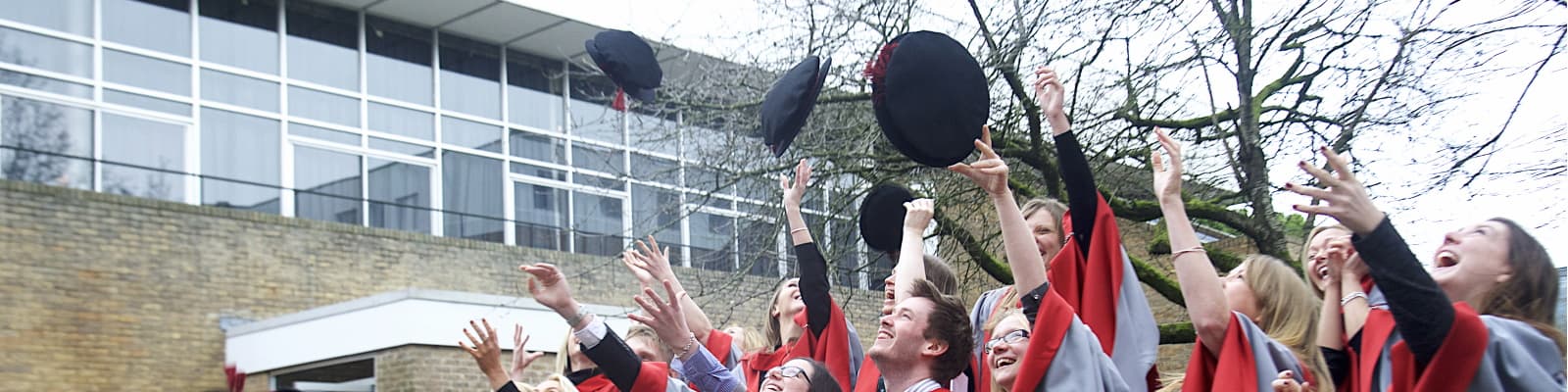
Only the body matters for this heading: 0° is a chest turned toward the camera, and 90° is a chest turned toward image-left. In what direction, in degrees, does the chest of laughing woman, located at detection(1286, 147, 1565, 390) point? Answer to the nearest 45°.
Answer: approximately 90°

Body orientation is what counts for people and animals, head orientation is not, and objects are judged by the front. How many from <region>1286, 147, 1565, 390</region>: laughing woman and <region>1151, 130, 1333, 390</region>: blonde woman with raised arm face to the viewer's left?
2

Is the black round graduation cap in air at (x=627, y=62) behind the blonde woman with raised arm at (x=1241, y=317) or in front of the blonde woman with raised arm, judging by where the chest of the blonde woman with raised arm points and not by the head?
in front

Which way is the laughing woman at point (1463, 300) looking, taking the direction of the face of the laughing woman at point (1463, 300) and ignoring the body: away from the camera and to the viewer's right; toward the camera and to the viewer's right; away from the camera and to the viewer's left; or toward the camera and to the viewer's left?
toward the camera and to the viewer's left

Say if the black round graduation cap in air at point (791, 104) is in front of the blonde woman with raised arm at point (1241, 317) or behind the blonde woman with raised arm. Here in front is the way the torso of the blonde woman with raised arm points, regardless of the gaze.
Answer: in front

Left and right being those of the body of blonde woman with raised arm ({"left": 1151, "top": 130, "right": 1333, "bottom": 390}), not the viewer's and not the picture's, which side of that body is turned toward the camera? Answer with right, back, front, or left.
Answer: left
